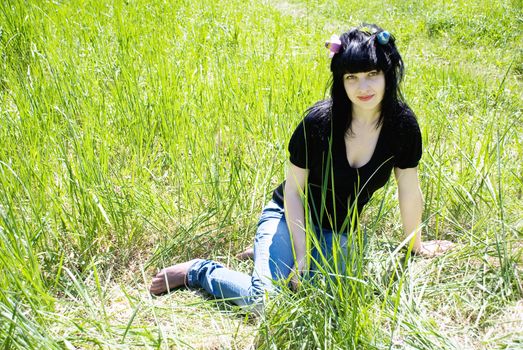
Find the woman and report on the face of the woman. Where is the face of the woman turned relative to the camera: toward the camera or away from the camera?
toward the camera

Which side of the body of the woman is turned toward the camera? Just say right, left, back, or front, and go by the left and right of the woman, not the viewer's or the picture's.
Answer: front
